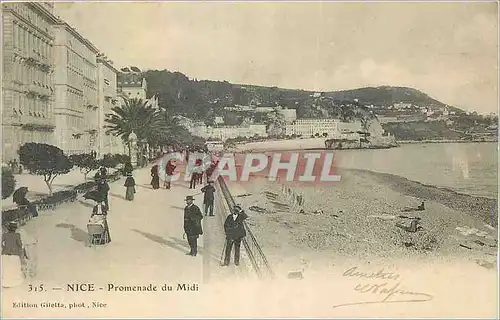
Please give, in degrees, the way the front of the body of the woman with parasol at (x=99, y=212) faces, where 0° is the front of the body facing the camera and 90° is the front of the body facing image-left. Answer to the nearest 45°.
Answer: approximately 45°

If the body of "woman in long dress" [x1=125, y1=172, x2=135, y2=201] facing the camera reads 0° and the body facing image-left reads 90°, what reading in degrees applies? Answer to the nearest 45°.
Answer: approximately 0°
